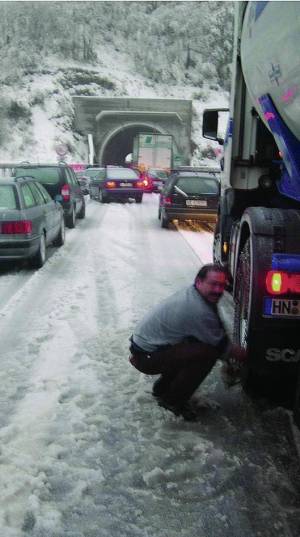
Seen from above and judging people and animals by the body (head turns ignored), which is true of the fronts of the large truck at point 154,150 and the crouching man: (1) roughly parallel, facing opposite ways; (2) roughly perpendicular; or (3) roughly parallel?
roughly perpendicular

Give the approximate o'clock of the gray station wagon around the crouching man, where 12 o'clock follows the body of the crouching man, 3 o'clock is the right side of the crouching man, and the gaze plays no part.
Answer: The gray station wagon is roughly at 8 o'clock from the crouching man.

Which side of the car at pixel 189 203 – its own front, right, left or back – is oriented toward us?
back

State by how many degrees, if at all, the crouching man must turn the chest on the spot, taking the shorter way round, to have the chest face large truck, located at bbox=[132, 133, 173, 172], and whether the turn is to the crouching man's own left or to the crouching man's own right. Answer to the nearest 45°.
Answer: approximately 90° to the crouching man's own left

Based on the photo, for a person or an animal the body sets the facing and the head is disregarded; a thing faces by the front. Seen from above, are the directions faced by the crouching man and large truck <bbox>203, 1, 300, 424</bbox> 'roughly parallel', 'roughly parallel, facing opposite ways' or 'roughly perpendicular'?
roughly perpendicular

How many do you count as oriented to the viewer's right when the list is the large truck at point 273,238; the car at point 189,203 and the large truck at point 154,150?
0

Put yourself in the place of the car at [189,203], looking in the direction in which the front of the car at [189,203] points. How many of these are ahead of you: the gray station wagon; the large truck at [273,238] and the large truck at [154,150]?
1

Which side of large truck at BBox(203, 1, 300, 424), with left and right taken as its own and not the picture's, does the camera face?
back

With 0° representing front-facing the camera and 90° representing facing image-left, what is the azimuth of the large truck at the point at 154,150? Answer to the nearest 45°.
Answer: approximately 180°

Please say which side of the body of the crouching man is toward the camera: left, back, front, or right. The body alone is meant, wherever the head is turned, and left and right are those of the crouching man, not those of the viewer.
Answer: right

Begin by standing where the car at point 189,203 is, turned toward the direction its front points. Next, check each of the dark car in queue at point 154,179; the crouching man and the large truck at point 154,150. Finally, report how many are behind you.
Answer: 1

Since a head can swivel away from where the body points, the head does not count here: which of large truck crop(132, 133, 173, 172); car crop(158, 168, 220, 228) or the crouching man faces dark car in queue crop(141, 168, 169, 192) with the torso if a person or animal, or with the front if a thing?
car crop(158, 168, 220, 228)

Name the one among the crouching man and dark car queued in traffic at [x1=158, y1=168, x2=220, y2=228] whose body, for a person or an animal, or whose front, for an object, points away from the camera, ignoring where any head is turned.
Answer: the dark car queued in traffic

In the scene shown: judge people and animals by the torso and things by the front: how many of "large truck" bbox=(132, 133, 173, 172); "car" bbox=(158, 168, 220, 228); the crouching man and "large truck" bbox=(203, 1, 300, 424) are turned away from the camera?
3

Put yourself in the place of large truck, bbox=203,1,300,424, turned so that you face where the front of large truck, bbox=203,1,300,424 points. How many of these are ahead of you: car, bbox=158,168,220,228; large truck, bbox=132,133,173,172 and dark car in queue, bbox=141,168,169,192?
3

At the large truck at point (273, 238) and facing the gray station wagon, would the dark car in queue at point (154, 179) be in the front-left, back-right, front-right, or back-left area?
front-right

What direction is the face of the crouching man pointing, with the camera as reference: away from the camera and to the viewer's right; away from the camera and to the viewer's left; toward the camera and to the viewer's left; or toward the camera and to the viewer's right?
toward the camera and to the viewer's right
